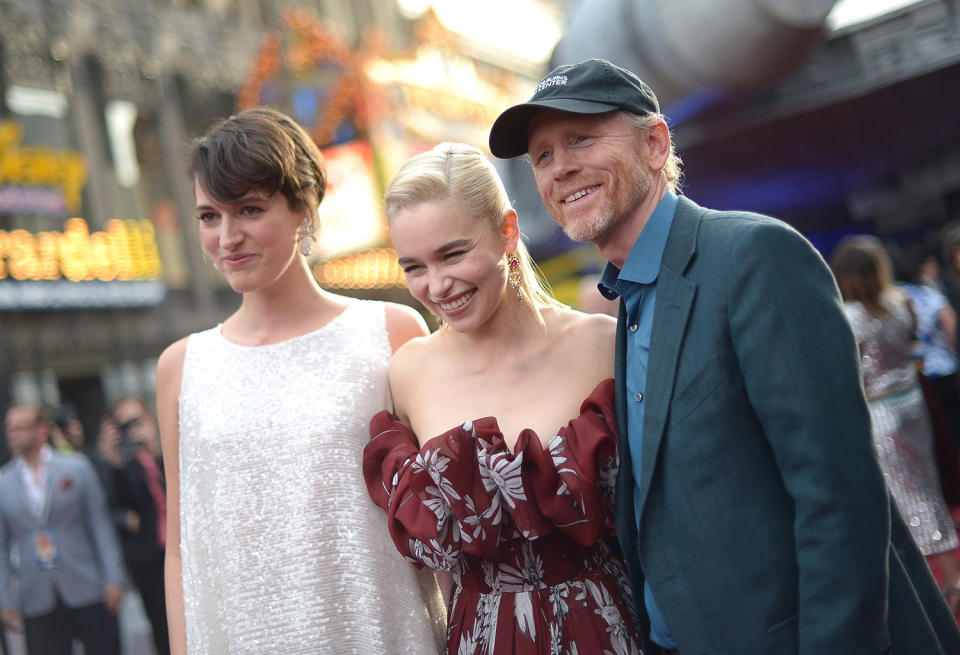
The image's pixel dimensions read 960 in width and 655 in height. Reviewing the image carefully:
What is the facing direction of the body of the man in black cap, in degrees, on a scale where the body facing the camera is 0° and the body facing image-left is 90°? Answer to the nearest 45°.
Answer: approximately 45°

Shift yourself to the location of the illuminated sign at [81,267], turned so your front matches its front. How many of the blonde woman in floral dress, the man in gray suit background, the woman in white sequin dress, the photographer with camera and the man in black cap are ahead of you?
5

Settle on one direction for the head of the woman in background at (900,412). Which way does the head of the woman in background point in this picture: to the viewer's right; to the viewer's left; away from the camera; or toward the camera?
away from the camera

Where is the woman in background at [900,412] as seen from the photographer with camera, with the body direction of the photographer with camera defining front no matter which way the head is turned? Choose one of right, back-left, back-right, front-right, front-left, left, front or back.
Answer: front-left

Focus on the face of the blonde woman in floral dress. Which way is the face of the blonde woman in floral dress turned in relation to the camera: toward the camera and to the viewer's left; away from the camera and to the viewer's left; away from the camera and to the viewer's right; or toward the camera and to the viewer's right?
toward the camera and to the viewer's left

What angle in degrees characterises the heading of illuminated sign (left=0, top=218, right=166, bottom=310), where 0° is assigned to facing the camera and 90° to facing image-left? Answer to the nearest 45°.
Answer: approximately 0°

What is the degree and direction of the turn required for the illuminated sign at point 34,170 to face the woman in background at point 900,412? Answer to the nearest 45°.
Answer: approximately 45° to its left

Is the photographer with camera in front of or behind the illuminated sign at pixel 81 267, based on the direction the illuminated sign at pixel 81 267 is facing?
in front

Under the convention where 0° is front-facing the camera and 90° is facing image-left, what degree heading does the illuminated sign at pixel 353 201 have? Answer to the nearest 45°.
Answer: approximately 0°

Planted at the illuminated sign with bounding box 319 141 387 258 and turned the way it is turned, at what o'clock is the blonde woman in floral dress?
The blonde woman in floral dress is roughly at 12 o'clock from the illuminated sign.

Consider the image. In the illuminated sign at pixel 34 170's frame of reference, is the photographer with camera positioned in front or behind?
in front

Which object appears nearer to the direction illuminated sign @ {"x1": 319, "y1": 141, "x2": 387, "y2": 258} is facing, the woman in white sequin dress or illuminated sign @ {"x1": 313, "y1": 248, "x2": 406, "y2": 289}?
the woman in white sequin dress

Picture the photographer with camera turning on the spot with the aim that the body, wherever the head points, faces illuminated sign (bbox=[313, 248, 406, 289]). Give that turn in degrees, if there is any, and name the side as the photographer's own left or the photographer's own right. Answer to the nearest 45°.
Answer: approximately 135° to the photographer's own left

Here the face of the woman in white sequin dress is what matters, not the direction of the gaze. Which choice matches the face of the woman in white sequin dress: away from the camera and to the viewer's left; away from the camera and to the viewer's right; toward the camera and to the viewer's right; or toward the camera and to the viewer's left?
toward the camera and to the viewer's left

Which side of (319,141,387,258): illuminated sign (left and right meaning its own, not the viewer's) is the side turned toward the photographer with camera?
front
